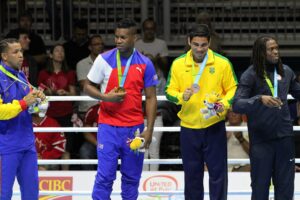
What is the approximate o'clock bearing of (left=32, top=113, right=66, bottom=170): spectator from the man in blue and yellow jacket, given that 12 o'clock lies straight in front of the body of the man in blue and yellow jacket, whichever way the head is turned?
The spectator is roughly at 8 o'clock from the man in blue and yellow jacket.

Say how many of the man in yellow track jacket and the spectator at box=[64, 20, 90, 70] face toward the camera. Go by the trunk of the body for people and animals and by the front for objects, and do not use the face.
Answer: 2

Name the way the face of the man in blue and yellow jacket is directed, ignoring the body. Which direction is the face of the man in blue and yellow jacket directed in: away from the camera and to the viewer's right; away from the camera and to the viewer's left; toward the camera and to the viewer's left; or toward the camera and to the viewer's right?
toward the camera and to the viewer's right

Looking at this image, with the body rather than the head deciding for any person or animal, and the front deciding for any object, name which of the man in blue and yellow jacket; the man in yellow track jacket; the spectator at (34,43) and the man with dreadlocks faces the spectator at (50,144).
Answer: the spectator at (34,43)

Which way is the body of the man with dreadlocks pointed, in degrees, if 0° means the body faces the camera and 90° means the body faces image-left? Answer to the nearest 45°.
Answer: approximately 315°

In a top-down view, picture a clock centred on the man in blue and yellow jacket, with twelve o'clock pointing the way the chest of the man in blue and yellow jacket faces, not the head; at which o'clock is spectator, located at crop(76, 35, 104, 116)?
The spectator is roughly at 8 o'clock from the man in blue and yellow jacket.

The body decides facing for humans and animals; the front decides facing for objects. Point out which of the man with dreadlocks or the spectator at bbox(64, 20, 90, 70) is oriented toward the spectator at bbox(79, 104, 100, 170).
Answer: the spectator at bbox(64, 20, 90, 70)

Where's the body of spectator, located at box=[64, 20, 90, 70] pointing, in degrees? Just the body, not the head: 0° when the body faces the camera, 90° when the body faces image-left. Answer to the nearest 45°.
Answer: approximately 0°
